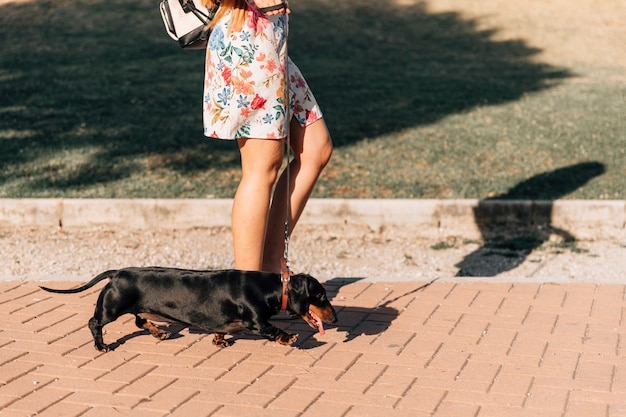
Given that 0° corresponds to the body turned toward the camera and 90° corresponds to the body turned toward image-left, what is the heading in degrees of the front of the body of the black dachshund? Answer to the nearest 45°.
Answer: approximately 270°

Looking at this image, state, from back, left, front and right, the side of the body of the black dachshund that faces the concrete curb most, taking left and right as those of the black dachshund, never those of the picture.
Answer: left
